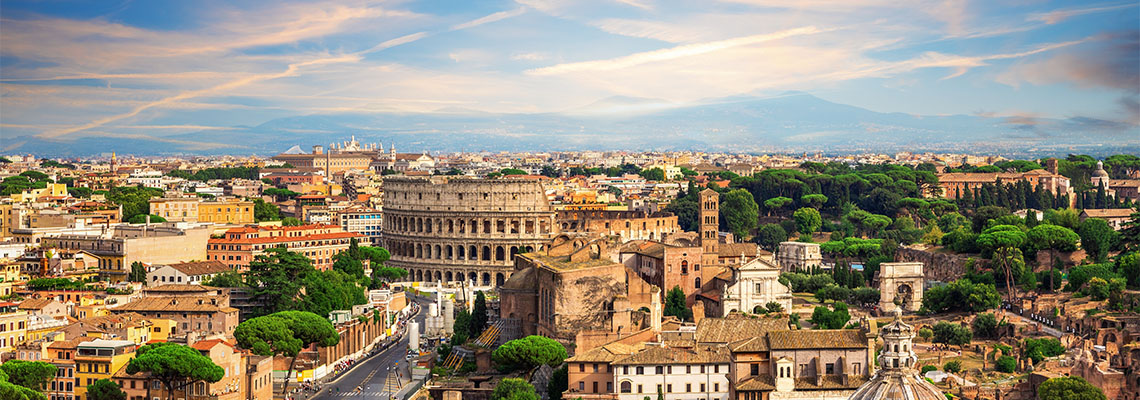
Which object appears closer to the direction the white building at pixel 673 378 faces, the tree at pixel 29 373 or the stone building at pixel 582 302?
the tree

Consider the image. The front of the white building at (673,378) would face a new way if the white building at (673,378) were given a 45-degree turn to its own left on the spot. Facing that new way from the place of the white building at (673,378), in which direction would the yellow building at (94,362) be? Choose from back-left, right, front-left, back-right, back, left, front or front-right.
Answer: back-right

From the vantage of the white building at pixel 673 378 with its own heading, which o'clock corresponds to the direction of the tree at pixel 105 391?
The tree is roughly at 3 o'clock from the white building.

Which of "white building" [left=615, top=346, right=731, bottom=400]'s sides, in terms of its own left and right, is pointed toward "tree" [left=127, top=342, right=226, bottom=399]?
right

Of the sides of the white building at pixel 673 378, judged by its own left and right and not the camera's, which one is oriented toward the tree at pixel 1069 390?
left

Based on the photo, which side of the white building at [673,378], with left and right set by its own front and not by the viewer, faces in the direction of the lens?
front

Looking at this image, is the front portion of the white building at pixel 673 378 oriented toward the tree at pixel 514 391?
no

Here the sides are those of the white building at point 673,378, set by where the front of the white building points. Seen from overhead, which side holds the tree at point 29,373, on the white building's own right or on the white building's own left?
on the white building's own right

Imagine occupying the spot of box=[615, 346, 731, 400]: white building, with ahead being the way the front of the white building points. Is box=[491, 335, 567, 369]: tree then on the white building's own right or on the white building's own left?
on the white building's own right

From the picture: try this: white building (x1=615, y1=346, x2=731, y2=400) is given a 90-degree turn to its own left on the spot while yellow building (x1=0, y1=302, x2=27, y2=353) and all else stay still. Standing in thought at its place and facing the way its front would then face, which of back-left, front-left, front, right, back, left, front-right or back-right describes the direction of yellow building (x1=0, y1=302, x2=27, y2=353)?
back
